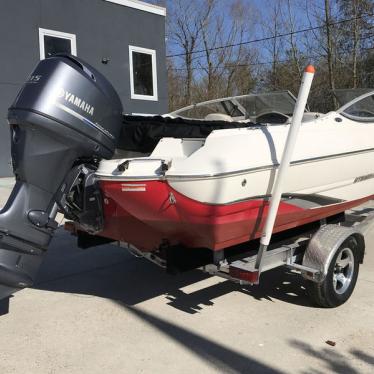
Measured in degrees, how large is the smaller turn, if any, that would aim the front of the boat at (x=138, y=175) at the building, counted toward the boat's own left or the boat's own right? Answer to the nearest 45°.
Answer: approximately 45° to the boat's own left

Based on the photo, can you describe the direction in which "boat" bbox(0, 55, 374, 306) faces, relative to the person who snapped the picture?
facing away from the viewer and to the right of the viewer
